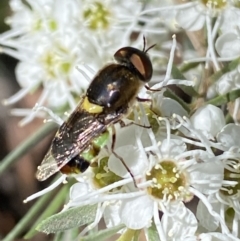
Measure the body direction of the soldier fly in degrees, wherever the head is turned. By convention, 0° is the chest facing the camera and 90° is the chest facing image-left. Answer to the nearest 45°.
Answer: approximately 225°
